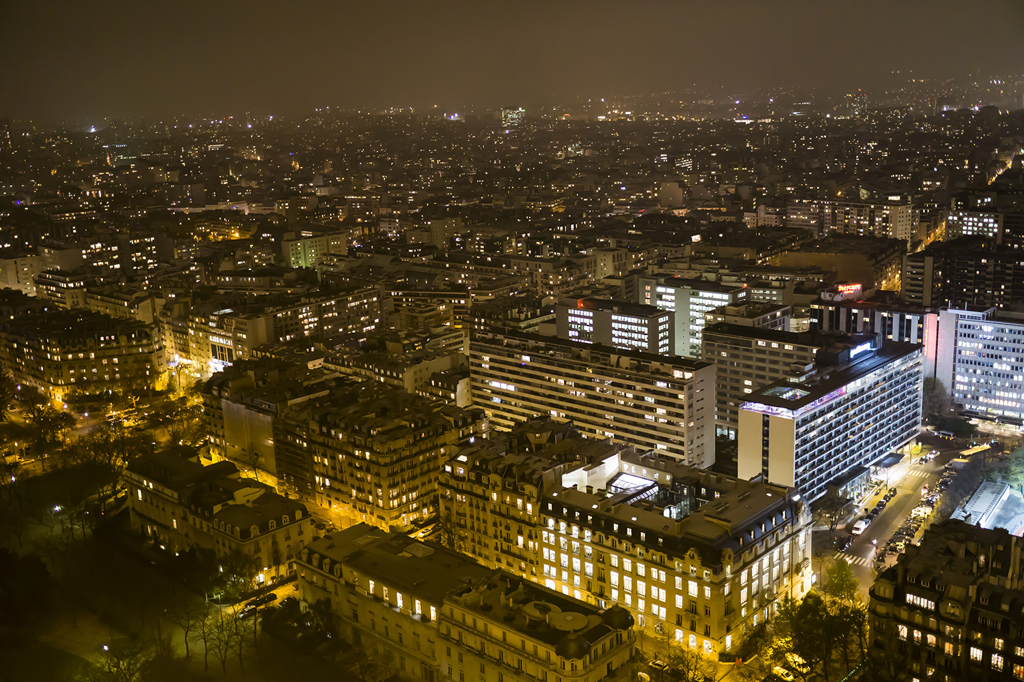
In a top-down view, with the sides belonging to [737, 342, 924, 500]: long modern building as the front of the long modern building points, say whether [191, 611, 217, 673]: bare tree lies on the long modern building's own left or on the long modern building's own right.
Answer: on the long modern building's own right

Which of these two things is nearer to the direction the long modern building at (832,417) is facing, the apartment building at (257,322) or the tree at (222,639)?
the tree

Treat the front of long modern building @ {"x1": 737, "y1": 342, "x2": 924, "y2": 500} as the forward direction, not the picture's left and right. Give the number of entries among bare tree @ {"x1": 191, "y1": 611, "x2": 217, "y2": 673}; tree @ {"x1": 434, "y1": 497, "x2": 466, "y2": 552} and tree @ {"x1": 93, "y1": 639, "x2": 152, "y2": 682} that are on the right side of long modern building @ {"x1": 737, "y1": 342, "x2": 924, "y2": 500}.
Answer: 3

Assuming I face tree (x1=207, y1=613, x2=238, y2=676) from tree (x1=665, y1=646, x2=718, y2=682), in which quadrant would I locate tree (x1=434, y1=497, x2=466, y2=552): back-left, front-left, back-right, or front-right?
front-right

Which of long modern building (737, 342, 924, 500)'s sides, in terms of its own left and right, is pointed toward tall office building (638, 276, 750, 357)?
back

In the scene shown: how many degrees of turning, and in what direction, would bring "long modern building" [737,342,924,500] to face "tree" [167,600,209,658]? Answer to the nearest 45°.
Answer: approximately 90° to its right

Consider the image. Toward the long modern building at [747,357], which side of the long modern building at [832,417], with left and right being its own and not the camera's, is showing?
back

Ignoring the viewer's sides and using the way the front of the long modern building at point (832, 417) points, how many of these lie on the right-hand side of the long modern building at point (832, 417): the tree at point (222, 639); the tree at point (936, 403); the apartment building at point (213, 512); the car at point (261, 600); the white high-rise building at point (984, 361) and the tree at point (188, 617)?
4

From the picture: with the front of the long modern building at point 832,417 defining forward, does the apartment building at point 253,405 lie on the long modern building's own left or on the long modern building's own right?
on the long modern building's own right

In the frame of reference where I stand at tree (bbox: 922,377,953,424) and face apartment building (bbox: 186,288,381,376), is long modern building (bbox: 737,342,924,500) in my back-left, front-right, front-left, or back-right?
front-left

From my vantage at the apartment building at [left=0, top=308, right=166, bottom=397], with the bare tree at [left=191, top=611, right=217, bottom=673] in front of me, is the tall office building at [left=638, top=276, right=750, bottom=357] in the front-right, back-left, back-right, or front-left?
front-left

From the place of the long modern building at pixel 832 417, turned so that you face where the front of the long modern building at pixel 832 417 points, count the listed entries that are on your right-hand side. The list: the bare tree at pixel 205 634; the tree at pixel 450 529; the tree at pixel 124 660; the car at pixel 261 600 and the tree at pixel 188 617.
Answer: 5

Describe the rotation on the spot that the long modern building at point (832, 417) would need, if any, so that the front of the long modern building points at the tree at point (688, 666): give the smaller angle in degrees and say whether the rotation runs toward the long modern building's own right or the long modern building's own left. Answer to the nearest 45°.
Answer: approximately 45° to the long modern building's own right

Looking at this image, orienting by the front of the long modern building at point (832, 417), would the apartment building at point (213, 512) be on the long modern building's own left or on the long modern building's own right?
on the long modern building's own right

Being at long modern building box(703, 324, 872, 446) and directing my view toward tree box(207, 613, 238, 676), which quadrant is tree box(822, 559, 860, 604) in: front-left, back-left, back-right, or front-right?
front-left

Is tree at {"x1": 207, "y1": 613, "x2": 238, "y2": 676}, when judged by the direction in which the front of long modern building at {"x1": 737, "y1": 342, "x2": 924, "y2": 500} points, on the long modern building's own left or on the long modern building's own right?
on the long modern building's own right

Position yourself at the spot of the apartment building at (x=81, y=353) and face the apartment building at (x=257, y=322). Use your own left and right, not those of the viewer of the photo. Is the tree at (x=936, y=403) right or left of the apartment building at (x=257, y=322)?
right

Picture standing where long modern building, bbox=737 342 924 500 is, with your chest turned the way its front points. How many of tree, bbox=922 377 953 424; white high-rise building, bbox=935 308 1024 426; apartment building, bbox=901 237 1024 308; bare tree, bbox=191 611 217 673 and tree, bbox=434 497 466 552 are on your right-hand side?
2

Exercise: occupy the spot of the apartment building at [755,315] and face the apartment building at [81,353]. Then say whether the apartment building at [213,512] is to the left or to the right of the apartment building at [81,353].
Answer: left
